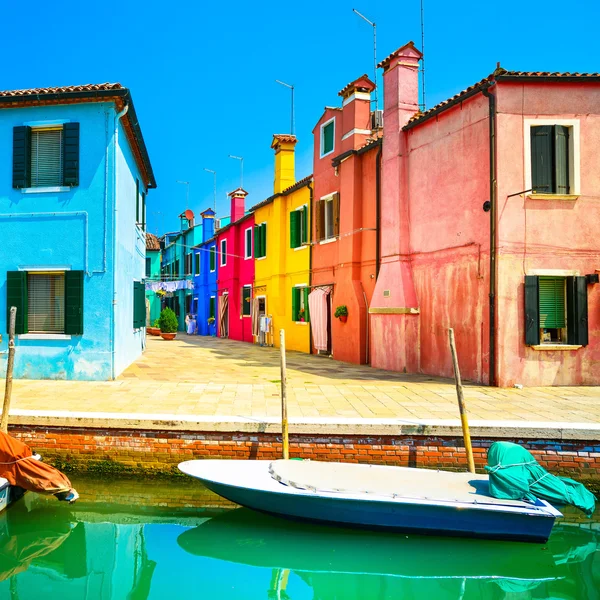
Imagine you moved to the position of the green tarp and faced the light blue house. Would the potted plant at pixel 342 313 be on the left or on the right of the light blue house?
right

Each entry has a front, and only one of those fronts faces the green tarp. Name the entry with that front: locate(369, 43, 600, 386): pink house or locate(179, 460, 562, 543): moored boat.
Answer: the pink house

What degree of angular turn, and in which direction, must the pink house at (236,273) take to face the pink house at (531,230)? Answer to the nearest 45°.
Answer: approximately 45° to its left

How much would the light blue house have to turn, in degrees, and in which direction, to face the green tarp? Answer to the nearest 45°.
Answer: approximately 45° to its left

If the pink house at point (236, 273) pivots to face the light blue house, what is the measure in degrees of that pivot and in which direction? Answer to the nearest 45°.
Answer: approximately 45° to its left

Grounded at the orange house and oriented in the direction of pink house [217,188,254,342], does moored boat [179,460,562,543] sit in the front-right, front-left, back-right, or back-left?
back-left

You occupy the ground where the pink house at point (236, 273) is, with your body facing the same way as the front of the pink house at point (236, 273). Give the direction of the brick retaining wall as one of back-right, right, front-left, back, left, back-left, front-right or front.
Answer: front-left

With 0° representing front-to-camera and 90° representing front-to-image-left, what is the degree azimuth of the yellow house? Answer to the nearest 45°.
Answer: approximately 45°

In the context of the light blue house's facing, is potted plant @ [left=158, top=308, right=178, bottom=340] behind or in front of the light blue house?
behind
